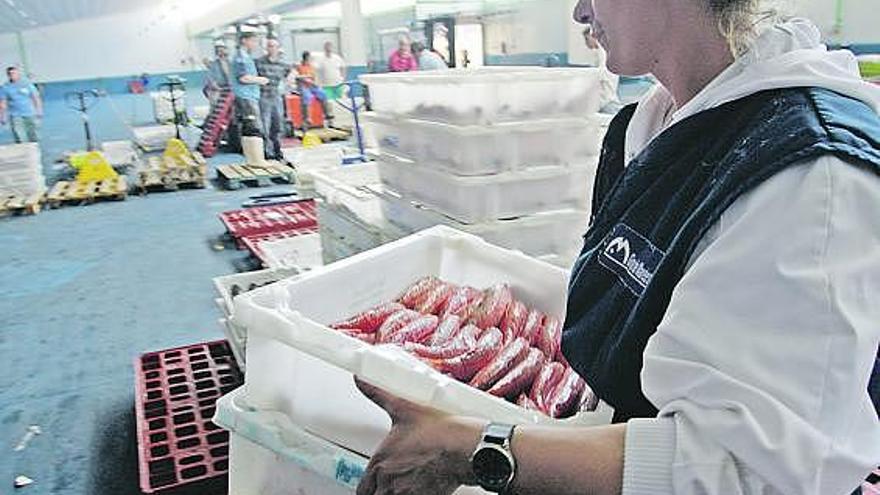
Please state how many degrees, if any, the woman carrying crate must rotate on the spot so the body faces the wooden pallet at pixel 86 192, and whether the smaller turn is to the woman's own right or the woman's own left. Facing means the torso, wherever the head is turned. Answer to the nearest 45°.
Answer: approximately 45° to the woman's own right

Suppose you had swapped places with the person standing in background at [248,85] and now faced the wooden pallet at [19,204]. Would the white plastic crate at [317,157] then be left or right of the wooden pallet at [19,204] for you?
left

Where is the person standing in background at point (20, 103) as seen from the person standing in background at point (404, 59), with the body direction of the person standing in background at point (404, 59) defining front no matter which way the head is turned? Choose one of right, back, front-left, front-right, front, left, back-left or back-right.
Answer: right

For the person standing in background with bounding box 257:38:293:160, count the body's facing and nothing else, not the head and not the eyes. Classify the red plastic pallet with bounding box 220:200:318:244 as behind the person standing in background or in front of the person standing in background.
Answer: in front

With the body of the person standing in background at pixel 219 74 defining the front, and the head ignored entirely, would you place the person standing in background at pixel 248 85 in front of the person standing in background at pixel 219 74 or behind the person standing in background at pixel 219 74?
in front

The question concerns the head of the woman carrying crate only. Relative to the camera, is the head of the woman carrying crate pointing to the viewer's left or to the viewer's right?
to the viewer's left

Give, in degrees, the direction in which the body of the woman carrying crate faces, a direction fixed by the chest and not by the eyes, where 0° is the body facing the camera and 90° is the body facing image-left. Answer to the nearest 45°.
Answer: approximately 90°

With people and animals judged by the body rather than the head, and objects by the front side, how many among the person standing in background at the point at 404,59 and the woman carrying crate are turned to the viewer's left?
1

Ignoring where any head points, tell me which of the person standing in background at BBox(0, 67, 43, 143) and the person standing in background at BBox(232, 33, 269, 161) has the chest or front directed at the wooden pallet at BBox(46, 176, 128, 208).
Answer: the person standing in background at BBox(0, 67, 43, 143)

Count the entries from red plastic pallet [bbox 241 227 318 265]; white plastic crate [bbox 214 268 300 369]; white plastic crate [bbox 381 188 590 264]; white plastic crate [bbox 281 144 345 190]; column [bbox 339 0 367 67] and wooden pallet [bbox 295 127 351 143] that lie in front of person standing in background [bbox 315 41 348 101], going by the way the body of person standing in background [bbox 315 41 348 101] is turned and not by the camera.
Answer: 5

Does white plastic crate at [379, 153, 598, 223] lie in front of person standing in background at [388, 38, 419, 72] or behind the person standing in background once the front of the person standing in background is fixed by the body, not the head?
in front
